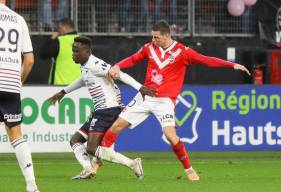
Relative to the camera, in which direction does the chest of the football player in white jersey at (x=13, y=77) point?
away from the camera

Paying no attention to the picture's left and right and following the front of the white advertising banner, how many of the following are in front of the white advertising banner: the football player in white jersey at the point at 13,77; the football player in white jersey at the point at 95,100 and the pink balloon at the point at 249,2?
2

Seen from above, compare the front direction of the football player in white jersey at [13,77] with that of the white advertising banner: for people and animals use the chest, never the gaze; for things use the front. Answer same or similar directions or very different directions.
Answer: very different directions

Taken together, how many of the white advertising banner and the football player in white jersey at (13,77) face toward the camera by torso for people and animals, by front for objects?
1

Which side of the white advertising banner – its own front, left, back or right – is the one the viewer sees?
front

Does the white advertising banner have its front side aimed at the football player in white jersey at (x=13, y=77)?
yes

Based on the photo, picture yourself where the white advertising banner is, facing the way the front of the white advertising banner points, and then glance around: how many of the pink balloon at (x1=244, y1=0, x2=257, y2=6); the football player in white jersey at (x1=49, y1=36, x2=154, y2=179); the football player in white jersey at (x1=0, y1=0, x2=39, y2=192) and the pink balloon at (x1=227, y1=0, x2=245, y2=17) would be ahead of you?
2

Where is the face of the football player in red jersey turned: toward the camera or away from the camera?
toward the camera

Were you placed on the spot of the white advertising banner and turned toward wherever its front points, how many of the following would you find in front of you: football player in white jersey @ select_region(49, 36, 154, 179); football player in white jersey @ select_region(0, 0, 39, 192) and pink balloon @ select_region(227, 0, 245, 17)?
2

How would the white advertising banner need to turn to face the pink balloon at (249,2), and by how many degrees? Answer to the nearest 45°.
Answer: approximately 135° to its left

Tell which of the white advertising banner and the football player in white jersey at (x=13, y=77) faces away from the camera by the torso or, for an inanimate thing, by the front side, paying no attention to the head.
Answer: the football player in white jersey
